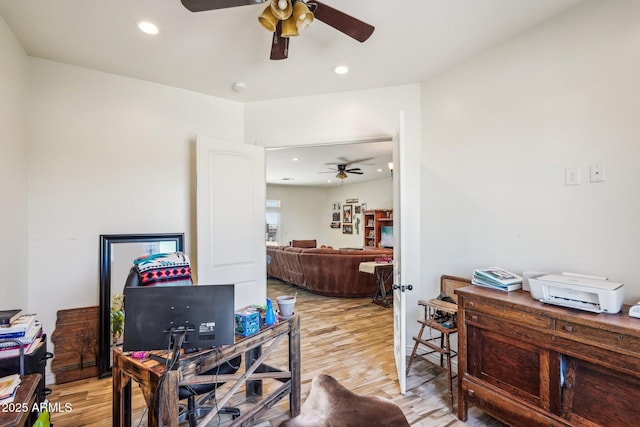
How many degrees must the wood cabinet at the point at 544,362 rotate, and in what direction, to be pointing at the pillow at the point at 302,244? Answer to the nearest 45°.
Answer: approximately 90° to its right

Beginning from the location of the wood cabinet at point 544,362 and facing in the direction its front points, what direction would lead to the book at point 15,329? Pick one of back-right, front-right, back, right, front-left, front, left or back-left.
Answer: front

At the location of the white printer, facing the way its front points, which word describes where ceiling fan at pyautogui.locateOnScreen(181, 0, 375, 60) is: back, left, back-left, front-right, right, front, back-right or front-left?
front

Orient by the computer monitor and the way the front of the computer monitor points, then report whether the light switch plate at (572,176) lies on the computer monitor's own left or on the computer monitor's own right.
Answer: on the computer monitor's own right

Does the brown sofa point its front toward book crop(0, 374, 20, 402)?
no

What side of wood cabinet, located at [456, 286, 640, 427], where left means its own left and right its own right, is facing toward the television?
right

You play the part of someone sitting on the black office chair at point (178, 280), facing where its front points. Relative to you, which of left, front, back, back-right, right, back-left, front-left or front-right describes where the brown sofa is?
left

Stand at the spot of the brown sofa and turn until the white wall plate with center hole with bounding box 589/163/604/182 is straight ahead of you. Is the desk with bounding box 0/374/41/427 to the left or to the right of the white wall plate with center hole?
right

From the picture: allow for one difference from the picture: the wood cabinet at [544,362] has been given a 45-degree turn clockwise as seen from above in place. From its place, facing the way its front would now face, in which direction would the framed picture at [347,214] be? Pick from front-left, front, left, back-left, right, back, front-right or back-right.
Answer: front-right

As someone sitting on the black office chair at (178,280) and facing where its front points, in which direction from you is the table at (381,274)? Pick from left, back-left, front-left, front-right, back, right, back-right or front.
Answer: left

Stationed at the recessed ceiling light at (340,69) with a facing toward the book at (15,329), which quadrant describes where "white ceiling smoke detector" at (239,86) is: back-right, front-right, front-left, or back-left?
front-right

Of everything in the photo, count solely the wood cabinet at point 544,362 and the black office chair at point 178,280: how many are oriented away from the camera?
0

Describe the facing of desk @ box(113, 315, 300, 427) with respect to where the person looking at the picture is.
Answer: facing away from the viewer and to the left of the viewer

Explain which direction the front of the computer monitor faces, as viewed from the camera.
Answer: facing away from the viewer

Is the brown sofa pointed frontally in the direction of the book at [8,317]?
no
